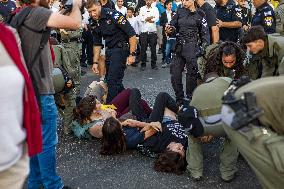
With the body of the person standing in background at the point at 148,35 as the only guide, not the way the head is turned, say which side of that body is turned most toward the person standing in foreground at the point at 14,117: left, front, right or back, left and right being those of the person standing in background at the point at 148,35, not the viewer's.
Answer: front

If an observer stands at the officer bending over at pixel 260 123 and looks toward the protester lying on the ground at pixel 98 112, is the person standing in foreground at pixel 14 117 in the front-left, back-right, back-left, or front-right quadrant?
front-left

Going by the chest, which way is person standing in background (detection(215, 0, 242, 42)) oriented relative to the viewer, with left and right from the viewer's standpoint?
facing the viewer and to the left of the viewer

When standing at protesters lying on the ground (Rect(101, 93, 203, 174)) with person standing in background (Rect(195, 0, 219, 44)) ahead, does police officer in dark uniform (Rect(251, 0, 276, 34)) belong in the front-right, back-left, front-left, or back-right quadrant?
front-right

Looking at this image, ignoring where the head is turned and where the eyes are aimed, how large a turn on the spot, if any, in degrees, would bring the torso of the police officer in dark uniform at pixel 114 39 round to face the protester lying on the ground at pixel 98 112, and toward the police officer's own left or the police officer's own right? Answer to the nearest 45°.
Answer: approximately 45° to the police officer's own left

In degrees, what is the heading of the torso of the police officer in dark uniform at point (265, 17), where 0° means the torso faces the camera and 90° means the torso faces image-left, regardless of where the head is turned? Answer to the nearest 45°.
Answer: approximately 45°

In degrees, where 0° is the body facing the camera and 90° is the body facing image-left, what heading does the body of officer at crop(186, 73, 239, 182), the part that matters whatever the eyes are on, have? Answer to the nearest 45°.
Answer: approximately 180°

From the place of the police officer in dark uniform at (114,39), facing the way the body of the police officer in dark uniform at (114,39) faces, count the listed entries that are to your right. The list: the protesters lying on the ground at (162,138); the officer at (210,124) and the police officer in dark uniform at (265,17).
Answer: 0

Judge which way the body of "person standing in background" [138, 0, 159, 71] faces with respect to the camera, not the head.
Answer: toward the camera

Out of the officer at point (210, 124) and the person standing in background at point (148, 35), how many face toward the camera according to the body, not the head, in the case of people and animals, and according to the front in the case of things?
1

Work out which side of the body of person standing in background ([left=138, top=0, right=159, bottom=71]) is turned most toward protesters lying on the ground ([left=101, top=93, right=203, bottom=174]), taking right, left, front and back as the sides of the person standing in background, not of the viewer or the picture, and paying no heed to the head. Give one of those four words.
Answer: front
